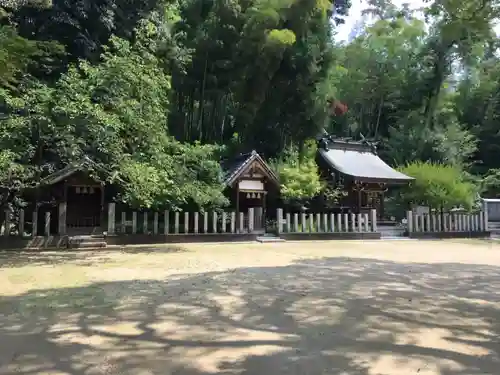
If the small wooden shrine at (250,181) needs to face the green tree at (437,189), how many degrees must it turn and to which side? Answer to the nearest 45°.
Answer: approximately 45° to its left

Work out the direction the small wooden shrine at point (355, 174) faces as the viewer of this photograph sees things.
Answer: facing the viewer and to the right of the viewer

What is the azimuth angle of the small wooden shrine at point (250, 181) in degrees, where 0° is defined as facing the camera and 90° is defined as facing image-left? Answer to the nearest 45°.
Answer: approximately 315°

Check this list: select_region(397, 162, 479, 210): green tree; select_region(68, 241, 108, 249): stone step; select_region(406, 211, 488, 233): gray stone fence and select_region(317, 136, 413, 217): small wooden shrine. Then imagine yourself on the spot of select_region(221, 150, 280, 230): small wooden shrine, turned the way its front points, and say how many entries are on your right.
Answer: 1

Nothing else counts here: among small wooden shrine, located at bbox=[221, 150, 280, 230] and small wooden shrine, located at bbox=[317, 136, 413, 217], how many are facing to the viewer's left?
0

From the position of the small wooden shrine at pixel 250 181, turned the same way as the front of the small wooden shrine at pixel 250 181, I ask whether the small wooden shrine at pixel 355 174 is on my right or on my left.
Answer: on my left

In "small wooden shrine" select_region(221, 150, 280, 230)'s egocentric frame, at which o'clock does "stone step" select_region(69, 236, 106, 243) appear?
The stone step is roughly at 3 o'clock from the small wooden shrine.

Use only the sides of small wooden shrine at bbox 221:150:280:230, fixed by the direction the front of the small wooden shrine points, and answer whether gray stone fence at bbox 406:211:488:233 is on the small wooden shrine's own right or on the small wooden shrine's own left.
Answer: on the small wooden shrine's own left

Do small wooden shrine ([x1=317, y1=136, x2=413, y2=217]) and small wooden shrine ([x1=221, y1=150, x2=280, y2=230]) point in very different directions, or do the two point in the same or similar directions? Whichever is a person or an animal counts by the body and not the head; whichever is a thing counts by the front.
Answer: same or similar directions

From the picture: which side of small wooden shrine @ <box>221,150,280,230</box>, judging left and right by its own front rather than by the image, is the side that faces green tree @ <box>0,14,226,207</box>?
right

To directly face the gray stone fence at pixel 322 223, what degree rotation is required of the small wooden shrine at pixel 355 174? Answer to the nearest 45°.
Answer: approximately 45° to its right

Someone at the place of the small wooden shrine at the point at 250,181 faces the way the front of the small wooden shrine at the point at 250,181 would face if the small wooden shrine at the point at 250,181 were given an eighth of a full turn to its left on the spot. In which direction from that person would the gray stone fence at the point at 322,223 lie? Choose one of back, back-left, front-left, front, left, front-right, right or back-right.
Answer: front

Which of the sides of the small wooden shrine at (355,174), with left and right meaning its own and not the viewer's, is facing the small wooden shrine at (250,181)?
right
